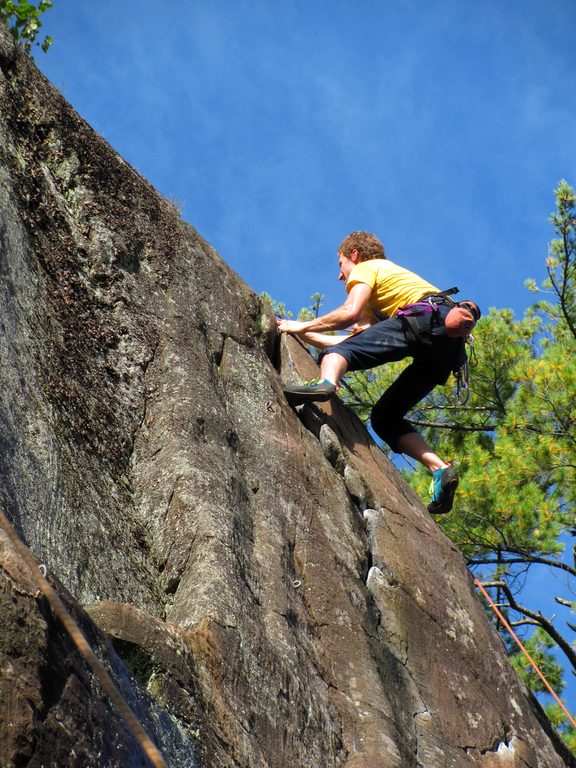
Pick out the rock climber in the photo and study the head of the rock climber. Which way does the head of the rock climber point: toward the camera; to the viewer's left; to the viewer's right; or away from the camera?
to the viewer's left

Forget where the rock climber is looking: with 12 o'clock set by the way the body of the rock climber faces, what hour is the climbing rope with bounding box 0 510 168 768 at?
The climbing rope is roughly at 9 o'clock from the rock climber.

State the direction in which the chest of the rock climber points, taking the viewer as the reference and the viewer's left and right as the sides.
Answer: facing to the left of the viewer
